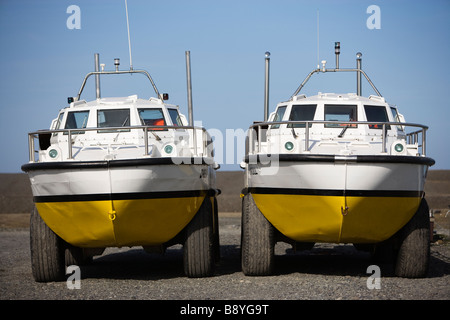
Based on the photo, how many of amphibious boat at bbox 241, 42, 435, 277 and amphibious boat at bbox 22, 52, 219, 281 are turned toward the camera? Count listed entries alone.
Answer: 2

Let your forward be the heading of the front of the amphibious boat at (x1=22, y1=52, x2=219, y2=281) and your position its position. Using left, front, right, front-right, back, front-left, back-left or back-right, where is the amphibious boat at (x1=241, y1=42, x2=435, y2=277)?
left

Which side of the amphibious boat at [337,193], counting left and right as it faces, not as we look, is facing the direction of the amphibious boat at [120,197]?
right

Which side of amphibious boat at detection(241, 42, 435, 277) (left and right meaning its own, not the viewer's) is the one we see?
front

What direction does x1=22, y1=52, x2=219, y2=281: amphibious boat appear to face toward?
toward the camera
